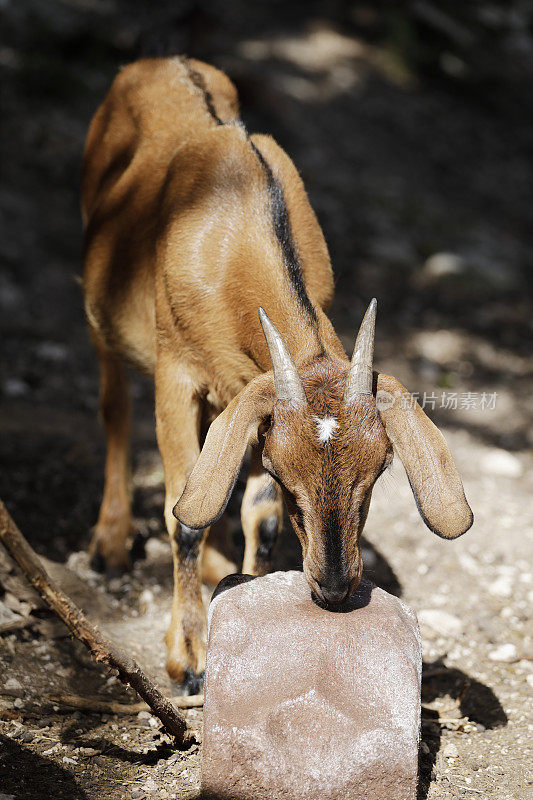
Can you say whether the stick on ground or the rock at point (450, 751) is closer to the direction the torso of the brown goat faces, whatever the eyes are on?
the rock

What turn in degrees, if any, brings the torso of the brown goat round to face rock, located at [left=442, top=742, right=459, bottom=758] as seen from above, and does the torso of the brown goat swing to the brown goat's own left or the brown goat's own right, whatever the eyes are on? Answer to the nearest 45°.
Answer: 0° — it already faces it

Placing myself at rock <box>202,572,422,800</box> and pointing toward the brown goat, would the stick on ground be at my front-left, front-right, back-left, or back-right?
front-left

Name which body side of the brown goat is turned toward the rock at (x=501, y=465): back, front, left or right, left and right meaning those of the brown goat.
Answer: left

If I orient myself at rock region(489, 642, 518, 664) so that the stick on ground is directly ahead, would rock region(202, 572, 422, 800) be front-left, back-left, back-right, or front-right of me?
front-left

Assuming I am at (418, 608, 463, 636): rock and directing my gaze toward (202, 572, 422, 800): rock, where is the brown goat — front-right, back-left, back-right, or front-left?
front-right

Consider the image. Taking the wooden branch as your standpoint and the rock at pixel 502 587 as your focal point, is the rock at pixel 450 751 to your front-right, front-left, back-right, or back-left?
front-right

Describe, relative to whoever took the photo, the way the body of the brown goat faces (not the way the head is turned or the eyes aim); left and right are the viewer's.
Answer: facing the viewer and to the right of the viewer
